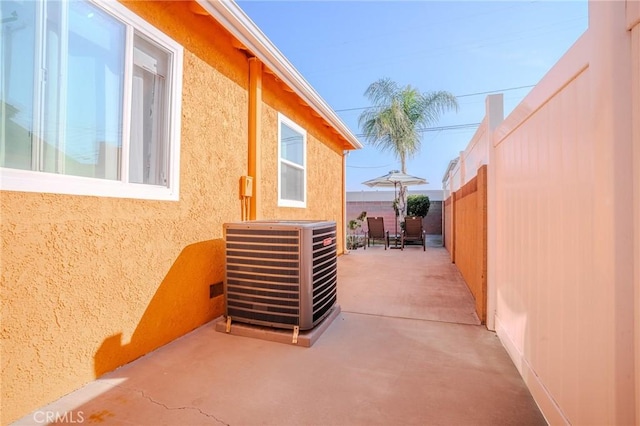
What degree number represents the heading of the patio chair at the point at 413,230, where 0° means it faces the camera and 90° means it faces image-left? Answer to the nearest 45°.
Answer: approximately 0°

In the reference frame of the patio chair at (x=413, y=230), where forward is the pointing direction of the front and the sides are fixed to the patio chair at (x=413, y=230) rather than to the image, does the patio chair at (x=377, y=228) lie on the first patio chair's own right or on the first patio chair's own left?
on the first patio chair's own right
